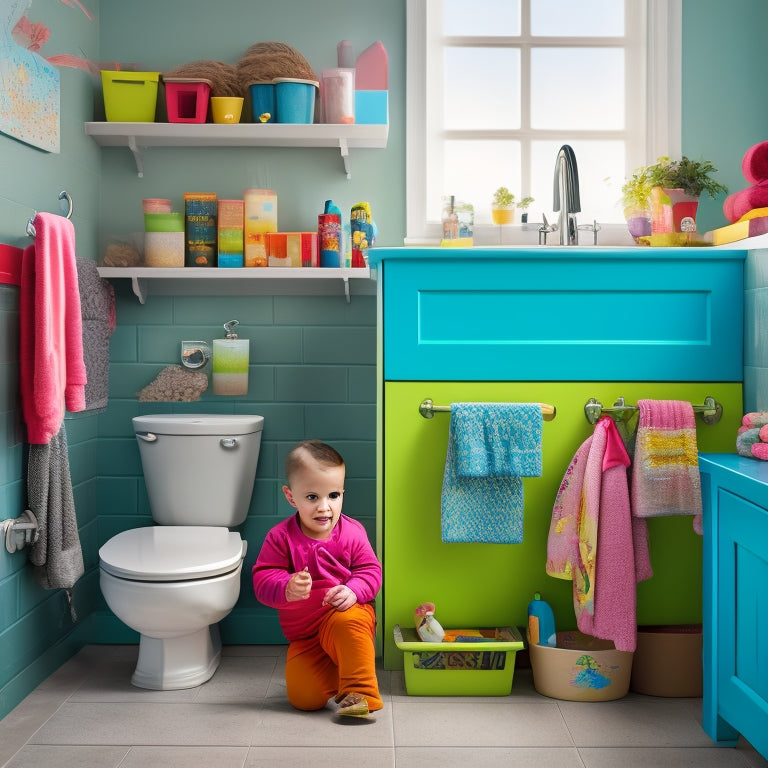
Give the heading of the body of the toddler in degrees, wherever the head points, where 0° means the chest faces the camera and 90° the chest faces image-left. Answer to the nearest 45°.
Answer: approximately 0°

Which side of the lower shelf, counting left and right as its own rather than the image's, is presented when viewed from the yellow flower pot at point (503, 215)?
left

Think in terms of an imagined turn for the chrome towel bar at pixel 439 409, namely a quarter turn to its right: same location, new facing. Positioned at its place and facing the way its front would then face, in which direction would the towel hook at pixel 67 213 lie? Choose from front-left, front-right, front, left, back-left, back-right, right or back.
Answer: front

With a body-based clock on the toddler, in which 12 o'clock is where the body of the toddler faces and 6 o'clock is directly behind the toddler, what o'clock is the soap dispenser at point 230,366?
The soap dispenser is roughly at 5 o'clock from the toddler.

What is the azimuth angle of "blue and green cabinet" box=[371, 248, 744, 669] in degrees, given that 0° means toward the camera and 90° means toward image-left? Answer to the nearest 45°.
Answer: approximately 0°

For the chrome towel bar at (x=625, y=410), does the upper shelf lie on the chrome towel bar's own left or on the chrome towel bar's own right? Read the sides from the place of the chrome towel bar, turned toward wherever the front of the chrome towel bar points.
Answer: on the chrome towel bar's own right

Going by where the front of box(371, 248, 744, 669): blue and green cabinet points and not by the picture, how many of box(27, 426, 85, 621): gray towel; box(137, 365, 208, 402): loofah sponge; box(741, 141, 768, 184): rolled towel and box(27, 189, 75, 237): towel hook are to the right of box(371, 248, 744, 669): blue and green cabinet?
3

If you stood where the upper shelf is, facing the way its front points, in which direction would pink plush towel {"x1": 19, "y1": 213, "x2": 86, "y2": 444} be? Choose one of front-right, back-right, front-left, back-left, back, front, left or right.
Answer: front-right

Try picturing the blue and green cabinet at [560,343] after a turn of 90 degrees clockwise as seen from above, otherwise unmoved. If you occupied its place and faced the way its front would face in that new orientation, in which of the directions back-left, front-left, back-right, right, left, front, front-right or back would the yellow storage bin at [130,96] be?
front

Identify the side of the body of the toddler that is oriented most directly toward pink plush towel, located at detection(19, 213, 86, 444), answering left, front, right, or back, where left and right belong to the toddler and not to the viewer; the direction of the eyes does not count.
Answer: right
